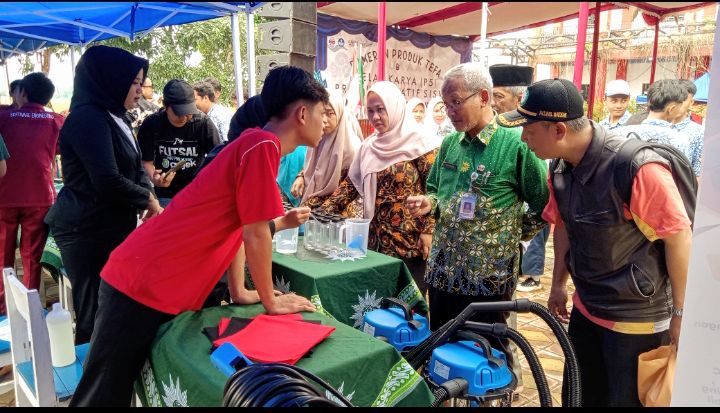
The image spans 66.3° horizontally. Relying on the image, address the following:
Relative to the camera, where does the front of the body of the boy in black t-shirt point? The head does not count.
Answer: toward the camera

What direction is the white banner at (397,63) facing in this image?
toward the camera

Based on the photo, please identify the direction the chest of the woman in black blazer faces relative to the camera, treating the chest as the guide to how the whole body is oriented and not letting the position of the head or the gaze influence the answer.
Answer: to the viewer's right

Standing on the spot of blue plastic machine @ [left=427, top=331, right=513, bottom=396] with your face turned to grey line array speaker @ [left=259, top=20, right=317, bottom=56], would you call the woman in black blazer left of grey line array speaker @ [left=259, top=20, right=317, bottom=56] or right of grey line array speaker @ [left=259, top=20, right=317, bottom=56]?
left

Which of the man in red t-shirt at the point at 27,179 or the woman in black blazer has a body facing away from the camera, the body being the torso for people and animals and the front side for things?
the man in red t-shirt

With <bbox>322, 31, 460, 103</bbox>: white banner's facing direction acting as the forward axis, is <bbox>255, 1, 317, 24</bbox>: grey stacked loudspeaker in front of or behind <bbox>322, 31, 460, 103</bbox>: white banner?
in front

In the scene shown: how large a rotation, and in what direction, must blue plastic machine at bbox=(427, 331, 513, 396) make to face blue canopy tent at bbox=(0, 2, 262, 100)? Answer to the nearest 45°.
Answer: approximately 90° to its right

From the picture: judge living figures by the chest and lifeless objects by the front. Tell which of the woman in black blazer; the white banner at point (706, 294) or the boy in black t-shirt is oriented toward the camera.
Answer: the boy in black t-shirt

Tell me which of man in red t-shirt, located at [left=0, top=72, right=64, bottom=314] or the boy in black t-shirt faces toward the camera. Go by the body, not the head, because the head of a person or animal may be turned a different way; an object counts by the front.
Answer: the boy in black t-shirt

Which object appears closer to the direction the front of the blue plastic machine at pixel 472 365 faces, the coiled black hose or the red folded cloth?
the coiled black hose

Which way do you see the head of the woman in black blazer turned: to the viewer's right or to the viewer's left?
to the viewer's right

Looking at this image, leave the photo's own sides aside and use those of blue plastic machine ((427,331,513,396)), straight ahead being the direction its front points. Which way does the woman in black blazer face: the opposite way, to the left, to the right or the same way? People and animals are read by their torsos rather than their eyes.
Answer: to the left
